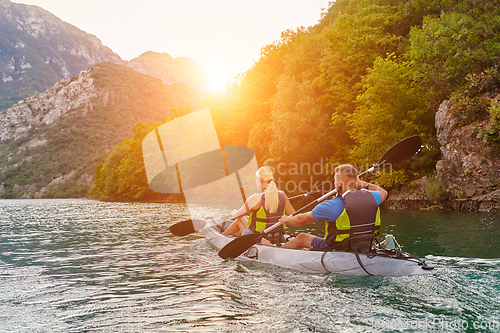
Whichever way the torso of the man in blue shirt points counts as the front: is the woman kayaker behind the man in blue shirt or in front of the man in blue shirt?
in front

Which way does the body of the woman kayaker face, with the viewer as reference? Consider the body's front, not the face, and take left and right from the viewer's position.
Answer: facing away from the viewer and to the left of the viewer

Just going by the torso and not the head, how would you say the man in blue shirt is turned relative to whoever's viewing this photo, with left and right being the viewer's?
facing away from the viewer and to the left of the viewer

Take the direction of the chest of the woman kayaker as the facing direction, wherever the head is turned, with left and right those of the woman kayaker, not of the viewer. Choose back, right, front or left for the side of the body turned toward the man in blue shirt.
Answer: back

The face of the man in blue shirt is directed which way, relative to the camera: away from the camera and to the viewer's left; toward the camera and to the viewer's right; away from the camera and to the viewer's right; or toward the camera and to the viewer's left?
away from the camera and to the viewer's left

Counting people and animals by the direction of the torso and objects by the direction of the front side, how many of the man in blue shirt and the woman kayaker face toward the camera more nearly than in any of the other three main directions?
0

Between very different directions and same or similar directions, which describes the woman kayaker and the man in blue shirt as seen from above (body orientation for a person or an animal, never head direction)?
same or similar directions
